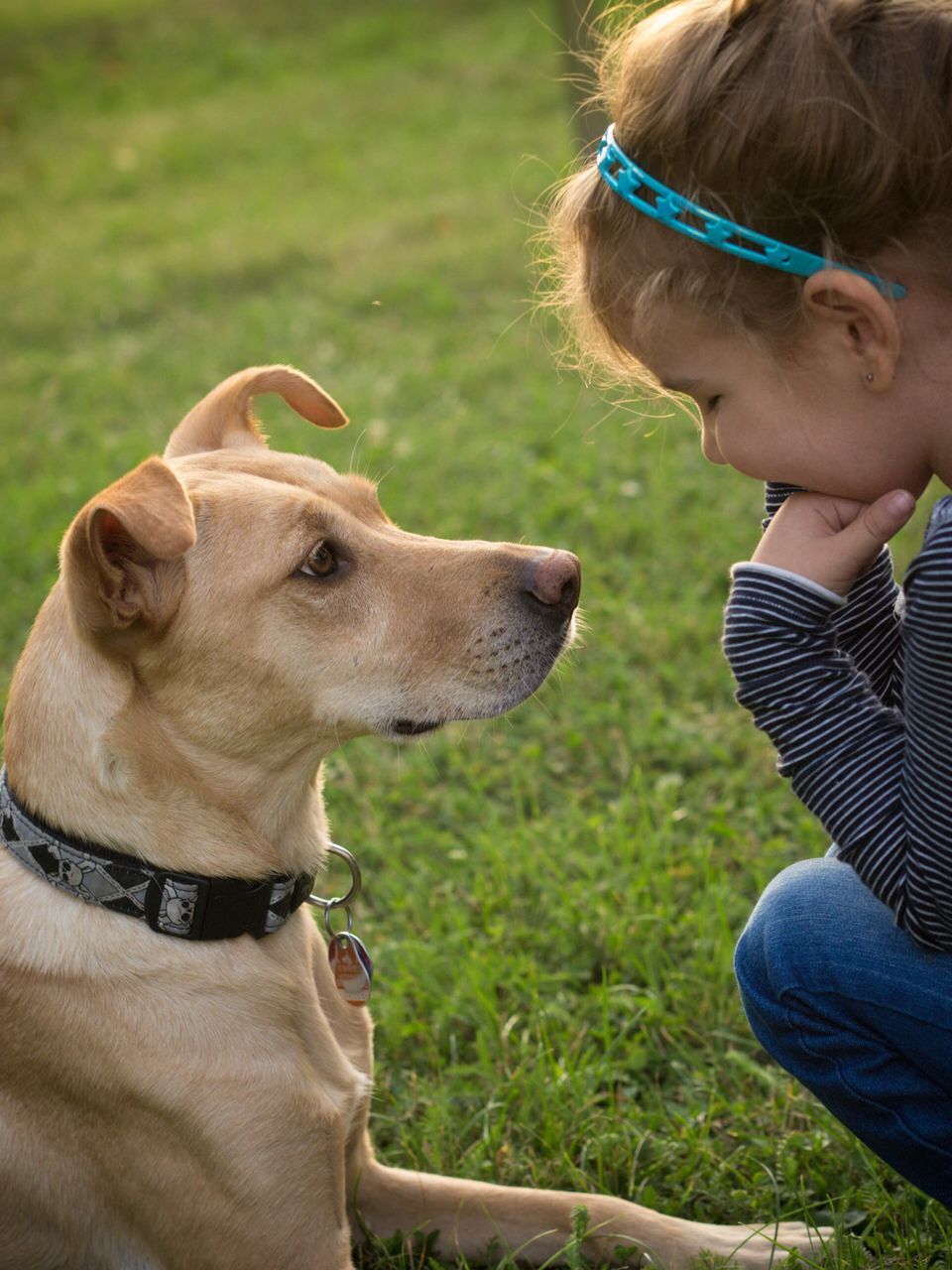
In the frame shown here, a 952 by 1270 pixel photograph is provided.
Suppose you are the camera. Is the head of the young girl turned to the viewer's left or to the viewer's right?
to the viewer's left

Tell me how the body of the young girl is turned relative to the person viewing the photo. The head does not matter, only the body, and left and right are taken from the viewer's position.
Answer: facing to the left of the viewer

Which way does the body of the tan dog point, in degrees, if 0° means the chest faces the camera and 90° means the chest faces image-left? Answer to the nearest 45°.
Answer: approximately 270°

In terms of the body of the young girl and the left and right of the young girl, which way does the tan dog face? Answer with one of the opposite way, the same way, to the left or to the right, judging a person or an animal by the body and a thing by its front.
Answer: the opposite way

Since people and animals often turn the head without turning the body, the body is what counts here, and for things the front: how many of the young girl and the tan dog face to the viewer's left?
1
